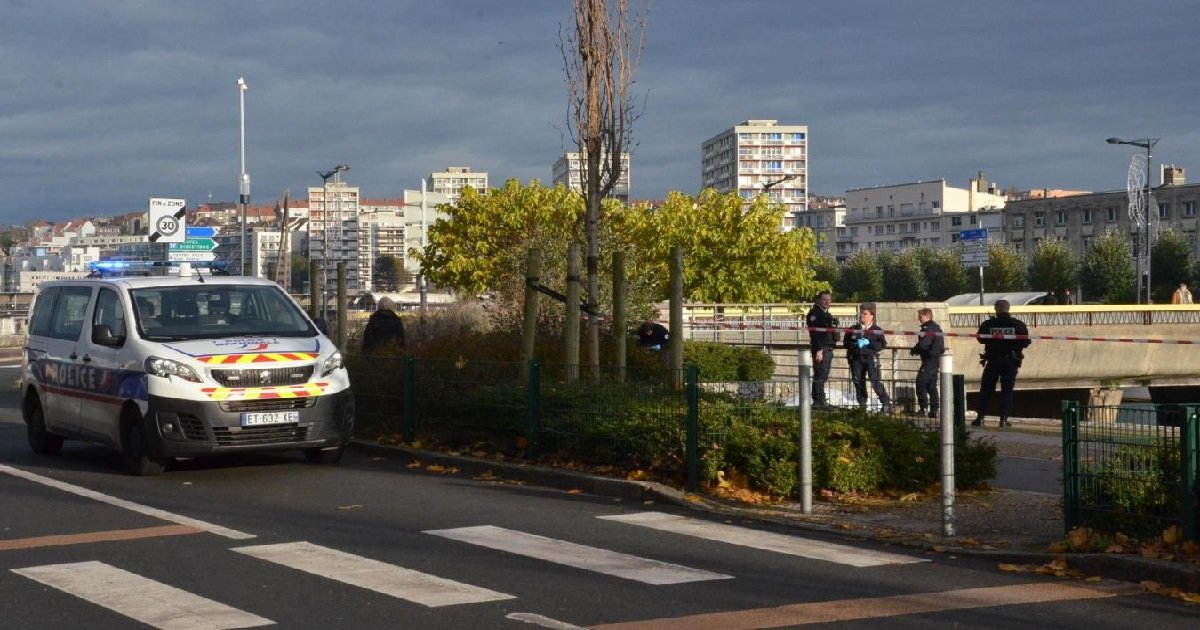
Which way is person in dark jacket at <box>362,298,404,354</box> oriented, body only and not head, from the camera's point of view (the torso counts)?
away from the camera

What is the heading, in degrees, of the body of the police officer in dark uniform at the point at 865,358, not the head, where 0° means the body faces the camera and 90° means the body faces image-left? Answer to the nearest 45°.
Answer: approximately 0°

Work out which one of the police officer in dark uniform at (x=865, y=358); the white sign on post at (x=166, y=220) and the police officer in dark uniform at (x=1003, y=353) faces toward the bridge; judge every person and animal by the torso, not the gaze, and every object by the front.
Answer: the police officer in dark uniform at (x=1003, y=353)

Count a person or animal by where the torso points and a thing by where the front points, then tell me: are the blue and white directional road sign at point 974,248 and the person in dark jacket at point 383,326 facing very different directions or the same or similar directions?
very different directions

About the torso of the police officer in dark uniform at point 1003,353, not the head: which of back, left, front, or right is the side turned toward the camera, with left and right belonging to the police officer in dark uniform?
back

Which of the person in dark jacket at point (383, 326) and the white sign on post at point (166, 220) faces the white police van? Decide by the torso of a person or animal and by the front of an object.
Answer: the white sign on post

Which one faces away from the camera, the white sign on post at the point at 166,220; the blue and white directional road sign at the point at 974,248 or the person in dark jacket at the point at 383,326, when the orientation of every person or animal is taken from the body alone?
the person in dark jacket

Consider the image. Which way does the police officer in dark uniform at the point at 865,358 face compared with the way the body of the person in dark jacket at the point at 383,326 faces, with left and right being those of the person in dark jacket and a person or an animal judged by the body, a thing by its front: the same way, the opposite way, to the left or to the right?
the opposite way

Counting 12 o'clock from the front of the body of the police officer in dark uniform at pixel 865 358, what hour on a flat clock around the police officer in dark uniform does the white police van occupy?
The white police van is roughly at 2 o'clock from the police officer in dark uniform.

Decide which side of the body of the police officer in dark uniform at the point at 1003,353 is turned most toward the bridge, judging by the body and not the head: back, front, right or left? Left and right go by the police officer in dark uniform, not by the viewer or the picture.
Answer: front

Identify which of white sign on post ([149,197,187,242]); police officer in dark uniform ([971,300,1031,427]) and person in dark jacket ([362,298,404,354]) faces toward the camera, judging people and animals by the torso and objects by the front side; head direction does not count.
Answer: the white sign on post

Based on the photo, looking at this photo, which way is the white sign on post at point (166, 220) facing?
toward the camera

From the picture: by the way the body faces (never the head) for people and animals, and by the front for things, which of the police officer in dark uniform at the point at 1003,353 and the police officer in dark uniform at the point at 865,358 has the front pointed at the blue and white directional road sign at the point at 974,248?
the police officer in dark uniform at the point at 1003,353

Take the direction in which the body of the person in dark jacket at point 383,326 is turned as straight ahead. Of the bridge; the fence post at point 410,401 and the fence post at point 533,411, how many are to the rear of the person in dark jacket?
2
